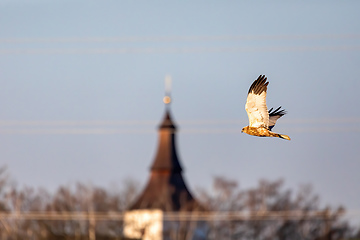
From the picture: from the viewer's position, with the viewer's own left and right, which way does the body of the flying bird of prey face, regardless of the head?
facing to the left of the viewer
